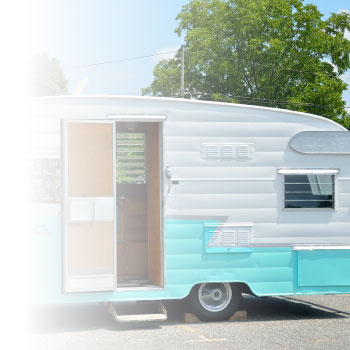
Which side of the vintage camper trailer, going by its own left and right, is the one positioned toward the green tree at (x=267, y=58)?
left

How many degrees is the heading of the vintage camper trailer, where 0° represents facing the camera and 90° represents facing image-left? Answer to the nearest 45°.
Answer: approximately 270°
